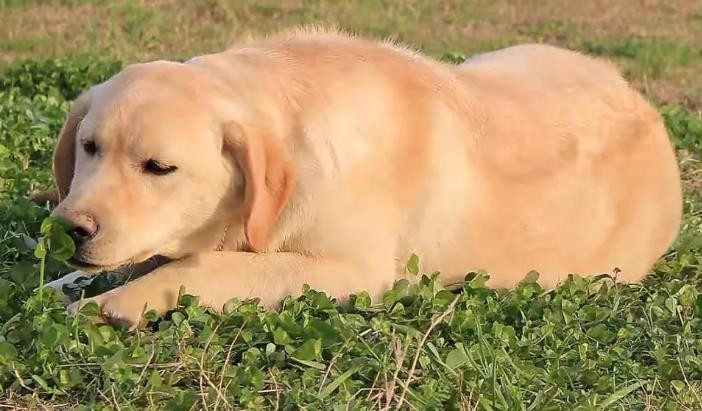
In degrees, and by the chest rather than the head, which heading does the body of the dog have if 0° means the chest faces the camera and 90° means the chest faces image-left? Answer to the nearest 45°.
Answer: approximately 90°

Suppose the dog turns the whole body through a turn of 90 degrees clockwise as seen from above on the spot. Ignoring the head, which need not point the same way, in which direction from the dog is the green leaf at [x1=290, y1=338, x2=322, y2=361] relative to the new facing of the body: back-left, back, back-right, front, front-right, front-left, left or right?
back

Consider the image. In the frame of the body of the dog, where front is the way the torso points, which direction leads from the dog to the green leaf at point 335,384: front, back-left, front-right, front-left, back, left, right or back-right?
left

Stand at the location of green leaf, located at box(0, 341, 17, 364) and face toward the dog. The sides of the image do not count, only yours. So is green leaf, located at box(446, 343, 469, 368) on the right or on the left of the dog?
right

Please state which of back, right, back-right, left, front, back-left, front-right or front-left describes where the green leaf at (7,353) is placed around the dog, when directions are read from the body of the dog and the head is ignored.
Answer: front-left

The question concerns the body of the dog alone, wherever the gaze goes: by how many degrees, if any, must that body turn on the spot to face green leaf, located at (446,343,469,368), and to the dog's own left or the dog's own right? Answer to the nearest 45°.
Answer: approximately 135° to the dog's own left
